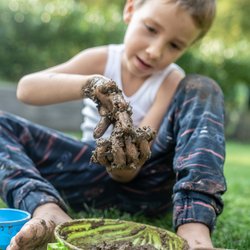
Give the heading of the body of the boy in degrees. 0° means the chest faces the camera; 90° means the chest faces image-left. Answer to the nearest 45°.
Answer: approximately 0°
